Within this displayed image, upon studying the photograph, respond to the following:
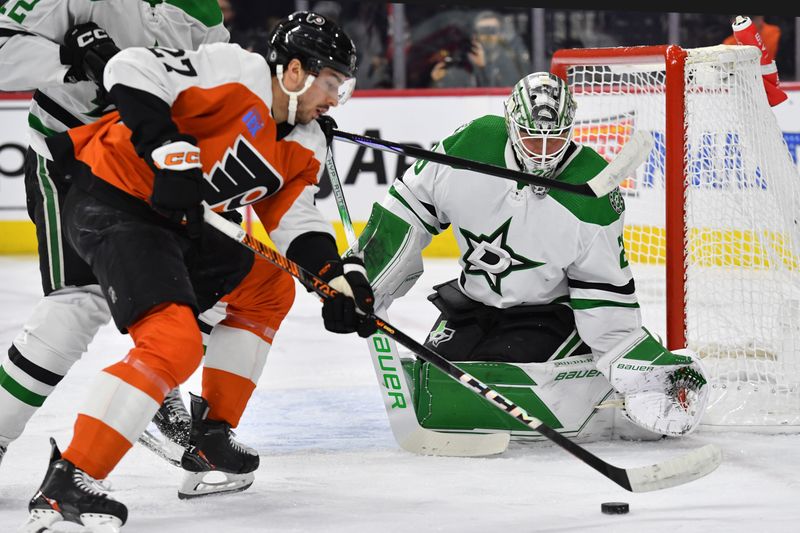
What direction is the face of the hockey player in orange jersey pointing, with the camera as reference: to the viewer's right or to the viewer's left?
to the viewer's right

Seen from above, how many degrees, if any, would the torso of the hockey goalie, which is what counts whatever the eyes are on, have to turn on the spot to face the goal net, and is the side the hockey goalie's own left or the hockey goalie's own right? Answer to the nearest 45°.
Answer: approximately 135° to the hockey goalie's own left

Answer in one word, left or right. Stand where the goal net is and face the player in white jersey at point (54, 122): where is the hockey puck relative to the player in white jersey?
left

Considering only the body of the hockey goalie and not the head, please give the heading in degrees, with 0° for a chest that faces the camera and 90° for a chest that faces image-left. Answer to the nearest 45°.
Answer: approximately 0°

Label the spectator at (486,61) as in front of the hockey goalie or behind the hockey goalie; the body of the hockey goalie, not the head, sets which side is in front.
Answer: behind

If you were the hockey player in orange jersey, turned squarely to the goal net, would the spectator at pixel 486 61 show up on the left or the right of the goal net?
left

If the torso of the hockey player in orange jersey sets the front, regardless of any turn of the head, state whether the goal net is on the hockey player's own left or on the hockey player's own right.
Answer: on the hockey player's own left

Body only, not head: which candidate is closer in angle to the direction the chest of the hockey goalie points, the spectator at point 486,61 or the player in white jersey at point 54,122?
the player in white jersey
